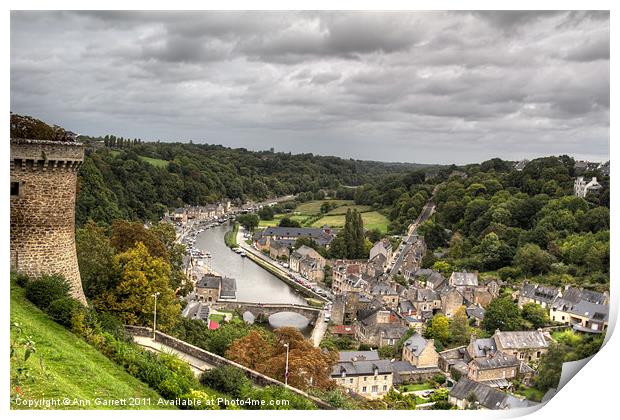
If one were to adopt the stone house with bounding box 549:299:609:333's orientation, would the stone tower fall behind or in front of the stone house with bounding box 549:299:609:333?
in front

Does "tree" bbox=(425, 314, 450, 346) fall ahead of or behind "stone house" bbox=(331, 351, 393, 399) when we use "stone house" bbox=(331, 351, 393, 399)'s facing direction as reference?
behind

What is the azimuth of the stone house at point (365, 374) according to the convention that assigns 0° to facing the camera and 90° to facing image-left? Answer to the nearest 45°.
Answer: approximately 0°

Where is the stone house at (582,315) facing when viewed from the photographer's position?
facing the viewer and to the left of the viewer

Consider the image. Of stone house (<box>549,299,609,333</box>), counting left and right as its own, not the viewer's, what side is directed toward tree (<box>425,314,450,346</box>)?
right

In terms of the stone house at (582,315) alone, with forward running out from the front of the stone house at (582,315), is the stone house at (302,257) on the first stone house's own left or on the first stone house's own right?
on the first stone house's own right

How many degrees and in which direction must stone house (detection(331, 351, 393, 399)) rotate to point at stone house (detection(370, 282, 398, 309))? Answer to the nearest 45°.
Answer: approximately 180°

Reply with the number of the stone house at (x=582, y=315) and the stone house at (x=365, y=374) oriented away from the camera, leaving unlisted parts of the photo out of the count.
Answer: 0

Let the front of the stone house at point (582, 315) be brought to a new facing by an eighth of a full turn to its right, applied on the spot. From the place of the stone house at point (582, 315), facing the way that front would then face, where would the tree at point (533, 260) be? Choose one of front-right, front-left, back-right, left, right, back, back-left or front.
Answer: right

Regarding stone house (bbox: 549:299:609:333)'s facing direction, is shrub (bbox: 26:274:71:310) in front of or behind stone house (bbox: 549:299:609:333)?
in front

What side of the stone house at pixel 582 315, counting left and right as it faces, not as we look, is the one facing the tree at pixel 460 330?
right
